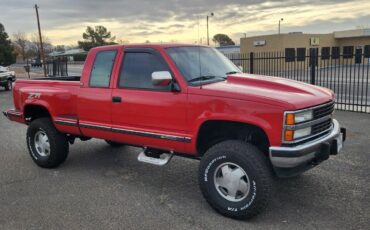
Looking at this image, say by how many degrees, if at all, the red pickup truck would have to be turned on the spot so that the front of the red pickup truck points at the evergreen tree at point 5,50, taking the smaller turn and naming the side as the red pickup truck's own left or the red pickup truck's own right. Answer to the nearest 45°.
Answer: approximately 180°

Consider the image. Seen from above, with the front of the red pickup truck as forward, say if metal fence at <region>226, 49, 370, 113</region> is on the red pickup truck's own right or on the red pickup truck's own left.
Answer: on the red pickup truck's own left

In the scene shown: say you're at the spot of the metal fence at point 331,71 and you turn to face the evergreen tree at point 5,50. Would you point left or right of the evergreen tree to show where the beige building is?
right

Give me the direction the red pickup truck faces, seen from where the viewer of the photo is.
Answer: facing the viewer and to the right of the viewer

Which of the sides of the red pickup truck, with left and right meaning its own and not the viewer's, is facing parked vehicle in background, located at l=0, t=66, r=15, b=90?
back
